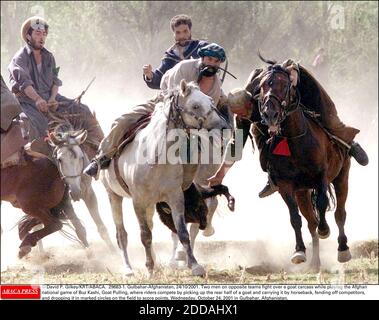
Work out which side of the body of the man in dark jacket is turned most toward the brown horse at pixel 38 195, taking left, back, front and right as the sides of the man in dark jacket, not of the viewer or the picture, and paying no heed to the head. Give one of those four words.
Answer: right

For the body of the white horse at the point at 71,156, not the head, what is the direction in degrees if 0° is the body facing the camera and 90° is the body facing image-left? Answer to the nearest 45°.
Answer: approximately 0°

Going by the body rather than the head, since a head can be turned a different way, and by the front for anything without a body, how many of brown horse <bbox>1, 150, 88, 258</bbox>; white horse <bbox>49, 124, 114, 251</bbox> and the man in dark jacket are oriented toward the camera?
2

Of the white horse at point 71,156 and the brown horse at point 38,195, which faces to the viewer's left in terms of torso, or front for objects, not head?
the brown horse

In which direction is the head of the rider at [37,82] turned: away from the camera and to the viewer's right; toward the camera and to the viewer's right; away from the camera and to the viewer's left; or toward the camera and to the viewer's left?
toward the camera and to the viewer's right

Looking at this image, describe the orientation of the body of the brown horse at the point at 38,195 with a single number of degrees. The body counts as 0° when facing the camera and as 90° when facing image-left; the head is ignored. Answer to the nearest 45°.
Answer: approximately 90°

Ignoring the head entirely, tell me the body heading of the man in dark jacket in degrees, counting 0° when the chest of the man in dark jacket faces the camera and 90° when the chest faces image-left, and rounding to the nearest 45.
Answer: approximately 0°

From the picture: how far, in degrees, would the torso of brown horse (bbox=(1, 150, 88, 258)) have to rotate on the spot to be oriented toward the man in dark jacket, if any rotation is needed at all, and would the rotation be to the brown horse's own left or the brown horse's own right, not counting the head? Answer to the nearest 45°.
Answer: approximately 135° to the brown horse's own left

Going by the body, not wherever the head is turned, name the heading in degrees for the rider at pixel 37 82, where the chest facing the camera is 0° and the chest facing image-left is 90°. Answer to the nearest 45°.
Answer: approximately 315°

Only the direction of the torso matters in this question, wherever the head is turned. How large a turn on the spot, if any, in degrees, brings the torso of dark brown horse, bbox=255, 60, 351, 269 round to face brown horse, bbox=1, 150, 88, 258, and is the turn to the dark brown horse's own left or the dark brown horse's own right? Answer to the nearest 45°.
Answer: approximately 45° to the dark brown horse's own right
